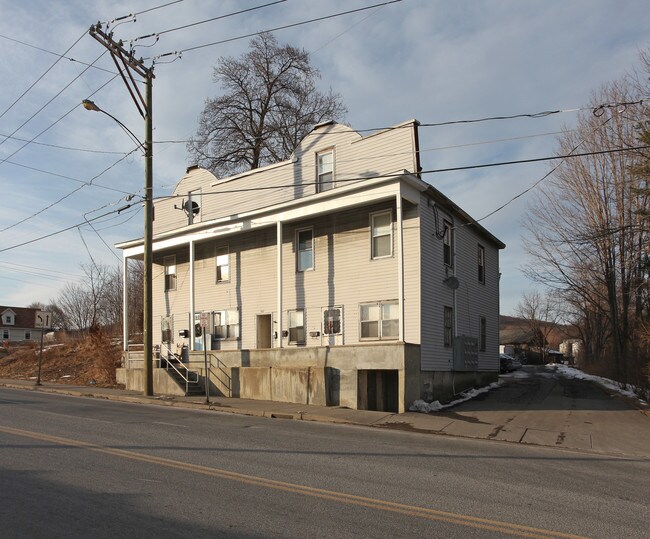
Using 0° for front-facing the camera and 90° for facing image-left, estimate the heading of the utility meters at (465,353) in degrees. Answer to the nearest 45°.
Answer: approximately 315°

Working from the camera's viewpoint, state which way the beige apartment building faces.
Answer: facing the viewer and to the left of the viewer

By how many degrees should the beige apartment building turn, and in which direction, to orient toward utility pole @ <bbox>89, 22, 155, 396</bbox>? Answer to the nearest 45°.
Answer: approximately 45° to its right

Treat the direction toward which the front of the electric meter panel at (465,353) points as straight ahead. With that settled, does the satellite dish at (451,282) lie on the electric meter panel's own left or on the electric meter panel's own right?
on the electric meter panel's own right
